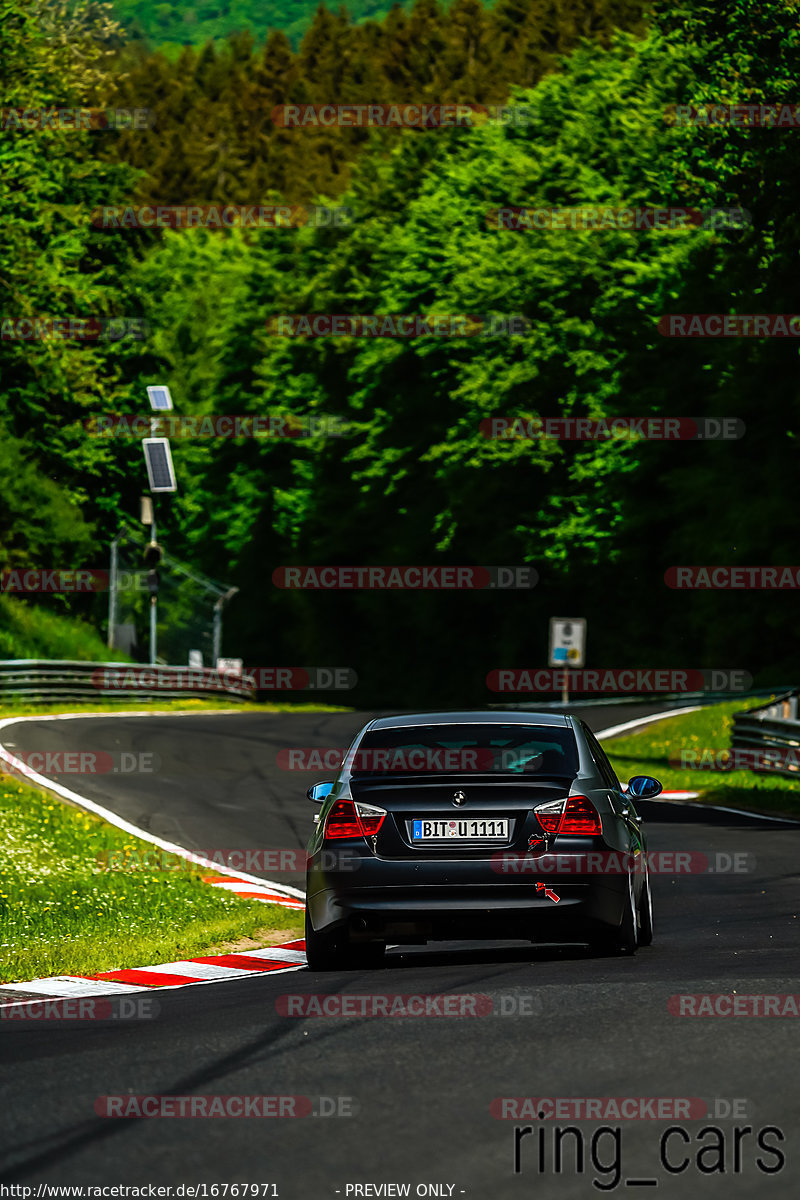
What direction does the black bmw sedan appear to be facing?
away from the camera

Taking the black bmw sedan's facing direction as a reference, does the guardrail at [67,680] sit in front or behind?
in front

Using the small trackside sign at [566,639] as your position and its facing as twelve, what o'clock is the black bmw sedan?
The black bmw sedan is roughly at 12 o'clock from the small trackside sign.

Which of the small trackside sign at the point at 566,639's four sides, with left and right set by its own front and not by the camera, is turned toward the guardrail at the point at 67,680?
right

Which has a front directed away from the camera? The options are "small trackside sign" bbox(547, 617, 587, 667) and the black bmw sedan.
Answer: the black bmw sedan

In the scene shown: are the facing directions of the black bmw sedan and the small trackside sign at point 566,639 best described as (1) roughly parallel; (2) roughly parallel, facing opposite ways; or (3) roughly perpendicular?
roughly parallel, facing opposite ways

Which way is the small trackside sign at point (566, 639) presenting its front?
toward the camera

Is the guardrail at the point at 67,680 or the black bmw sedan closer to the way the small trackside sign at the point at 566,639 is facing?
the black bmw sedan

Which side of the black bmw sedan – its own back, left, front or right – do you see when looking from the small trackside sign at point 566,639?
front

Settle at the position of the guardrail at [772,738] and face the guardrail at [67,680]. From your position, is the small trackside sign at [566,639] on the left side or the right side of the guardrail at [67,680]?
right

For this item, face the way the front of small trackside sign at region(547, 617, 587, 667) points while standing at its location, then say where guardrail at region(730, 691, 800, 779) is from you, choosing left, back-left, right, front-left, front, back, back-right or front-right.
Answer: front

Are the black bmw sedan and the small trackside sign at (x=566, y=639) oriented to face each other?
yes

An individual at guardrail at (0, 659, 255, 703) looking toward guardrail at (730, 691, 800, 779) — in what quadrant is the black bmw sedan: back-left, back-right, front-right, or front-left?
front-right

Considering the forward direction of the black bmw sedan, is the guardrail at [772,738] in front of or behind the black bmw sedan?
in front
